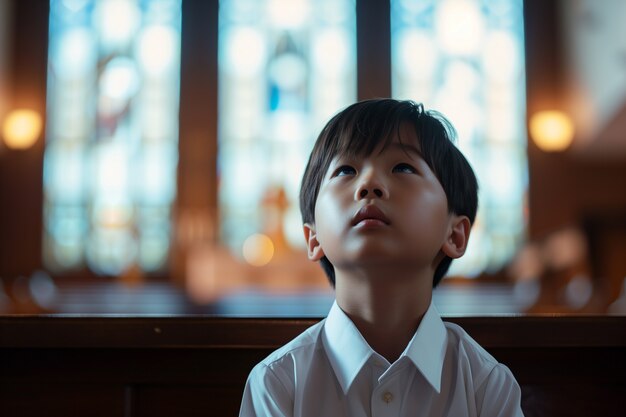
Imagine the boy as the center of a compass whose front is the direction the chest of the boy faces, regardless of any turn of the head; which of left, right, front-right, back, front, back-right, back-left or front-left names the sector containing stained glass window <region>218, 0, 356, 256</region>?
back

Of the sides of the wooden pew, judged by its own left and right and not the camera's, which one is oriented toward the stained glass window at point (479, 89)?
back

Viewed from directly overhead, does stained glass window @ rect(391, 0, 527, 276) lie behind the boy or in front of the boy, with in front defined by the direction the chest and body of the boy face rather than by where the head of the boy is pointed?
behind

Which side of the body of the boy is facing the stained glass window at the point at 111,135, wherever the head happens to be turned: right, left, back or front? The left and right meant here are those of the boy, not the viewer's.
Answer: back

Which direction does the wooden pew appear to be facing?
toward the camera

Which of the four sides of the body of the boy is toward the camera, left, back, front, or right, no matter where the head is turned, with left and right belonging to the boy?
front

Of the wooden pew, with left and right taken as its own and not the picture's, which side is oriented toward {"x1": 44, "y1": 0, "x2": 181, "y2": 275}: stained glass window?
back

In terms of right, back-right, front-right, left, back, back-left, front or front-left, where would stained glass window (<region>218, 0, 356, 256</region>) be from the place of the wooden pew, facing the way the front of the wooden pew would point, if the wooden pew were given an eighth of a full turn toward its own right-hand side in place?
back-right
